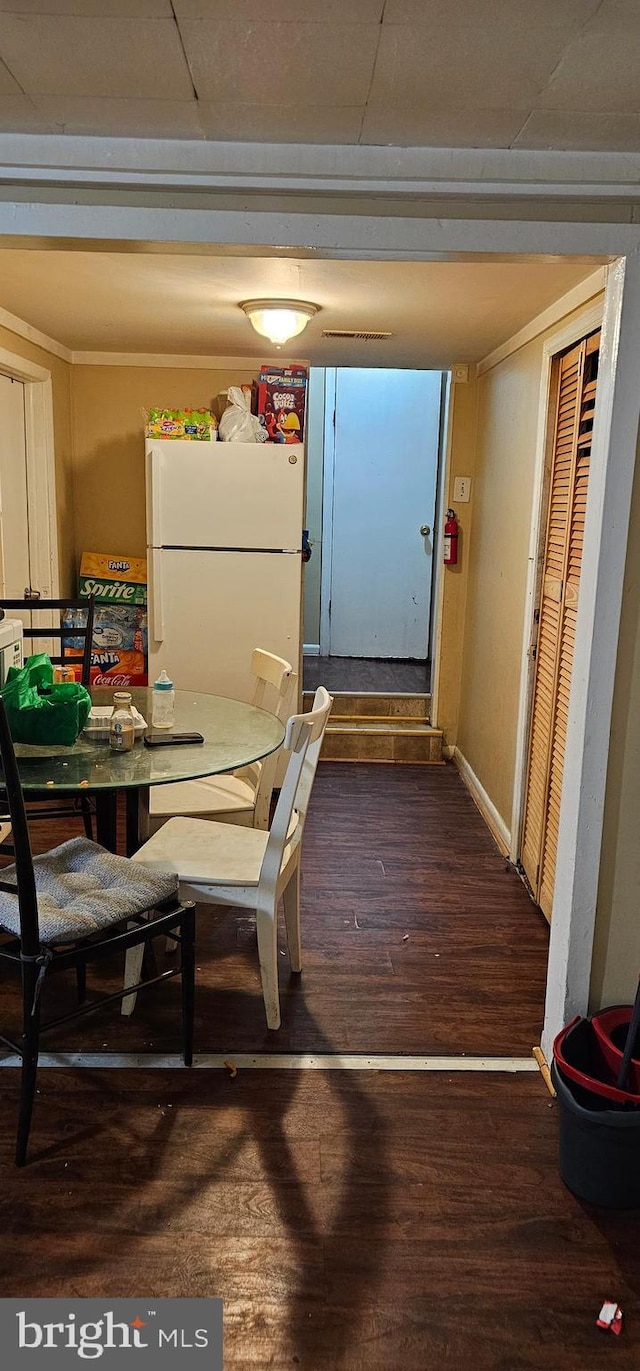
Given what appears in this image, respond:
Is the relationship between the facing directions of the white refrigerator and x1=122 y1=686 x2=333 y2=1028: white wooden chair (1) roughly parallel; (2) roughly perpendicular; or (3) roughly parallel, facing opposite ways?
roughly perpendicular

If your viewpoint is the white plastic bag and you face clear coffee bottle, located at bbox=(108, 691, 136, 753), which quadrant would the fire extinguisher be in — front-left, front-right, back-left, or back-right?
back-left

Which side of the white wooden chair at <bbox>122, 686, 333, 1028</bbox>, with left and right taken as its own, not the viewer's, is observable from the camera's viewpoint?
left

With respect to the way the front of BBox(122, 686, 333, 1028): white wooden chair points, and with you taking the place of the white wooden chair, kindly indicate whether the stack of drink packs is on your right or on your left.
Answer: on your right

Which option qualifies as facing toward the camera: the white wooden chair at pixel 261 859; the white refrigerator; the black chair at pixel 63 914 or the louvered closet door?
the white refrigerator

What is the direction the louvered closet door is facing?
to the viewer's left

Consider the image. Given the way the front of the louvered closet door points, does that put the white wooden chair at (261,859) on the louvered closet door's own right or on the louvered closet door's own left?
on the louvered closet door's own left
